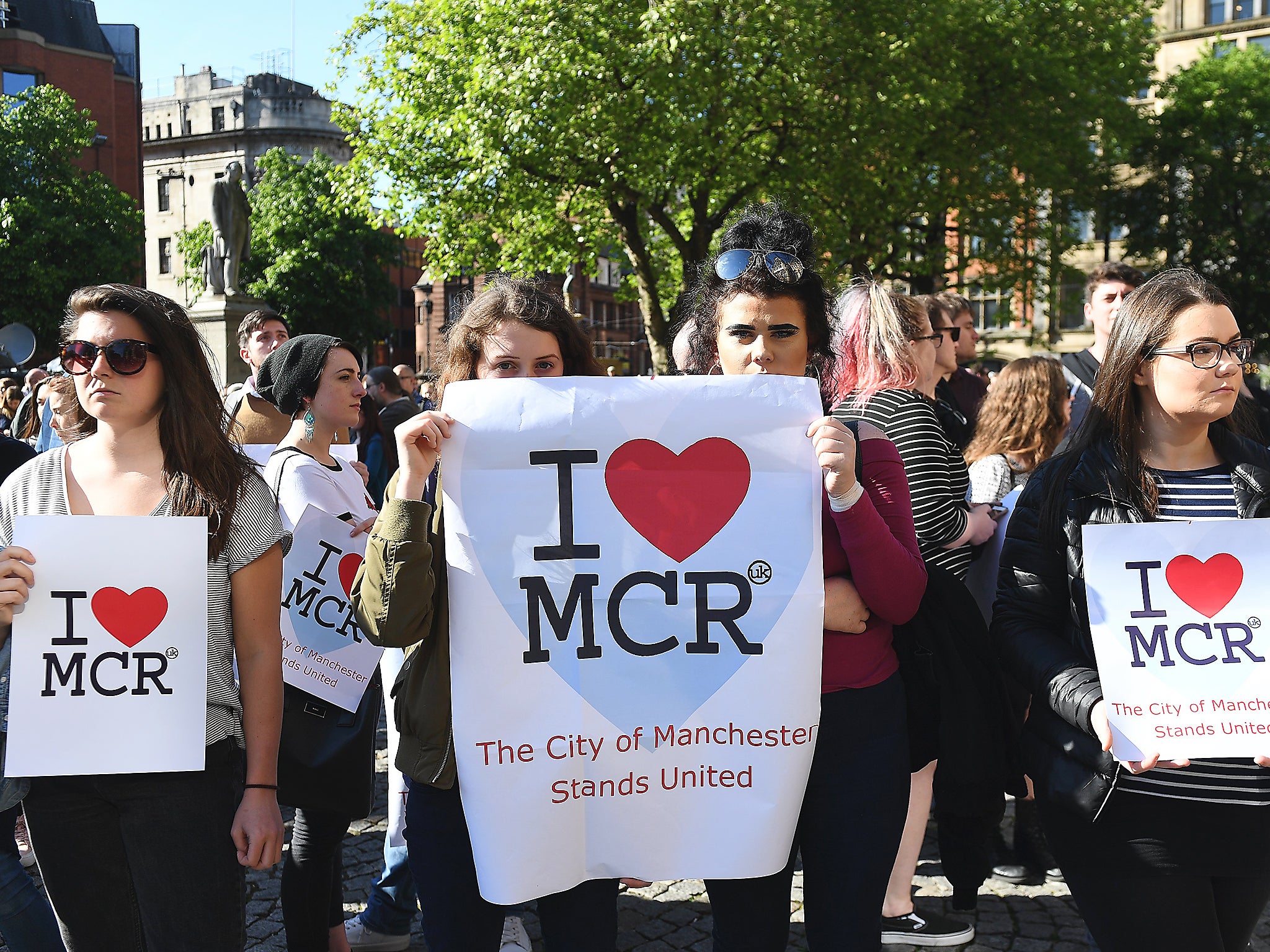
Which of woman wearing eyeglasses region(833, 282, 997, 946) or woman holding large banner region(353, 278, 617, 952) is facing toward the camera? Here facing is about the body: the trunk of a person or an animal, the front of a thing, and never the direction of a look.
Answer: the woman holding large banner

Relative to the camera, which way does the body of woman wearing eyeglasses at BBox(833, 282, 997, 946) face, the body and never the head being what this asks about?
to the viewer's right

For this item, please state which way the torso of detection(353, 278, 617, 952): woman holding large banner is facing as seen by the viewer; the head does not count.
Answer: toward the camera

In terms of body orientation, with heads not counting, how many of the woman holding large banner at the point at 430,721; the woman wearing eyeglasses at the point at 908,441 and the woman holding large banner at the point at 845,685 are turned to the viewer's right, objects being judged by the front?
1

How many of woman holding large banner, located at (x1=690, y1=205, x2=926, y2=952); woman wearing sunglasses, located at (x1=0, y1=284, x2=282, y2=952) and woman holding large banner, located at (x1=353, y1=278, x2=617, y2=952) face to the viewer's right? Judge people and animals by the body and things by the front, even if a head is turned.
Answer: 0

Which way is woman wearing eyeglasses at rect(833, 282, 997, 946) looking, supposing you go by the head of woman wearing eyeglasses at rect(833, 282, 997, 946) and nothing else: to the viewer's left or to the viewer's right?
to the viewer's right

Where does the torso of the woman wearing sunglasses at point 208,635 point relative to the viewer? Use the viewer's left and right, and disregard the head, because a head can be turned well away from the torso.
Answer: facing the viewer and to the left of the viewer

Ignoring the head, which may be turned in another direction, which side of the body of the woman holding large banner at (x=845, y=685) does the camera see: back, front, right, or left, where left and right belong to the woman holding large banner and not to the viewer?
front

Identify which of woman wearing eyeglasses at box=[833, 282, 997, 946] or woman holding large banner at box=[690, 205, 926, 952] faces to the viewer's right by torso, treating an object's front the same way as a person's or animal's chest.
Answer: the woman wearing eyeglasses

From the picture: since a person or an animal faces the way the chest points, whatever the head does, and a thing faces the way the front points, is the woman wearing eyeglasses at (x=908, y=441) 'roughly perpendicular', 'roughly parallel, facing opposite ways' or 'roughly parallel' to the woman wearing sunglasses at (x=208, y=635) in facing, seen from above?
roughly perpendicular

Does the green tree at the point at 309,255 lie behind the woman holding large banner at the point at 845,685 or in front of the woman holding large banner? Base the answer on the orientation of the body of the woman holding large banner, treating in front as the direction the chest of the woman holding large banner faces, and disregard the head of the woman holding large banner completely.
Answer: behind

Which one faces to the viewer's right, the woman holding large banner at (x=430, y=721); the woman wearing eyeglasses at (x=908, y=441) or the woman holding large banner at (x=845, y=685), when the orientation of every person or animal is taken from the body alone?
the woman wearing eyeglasses

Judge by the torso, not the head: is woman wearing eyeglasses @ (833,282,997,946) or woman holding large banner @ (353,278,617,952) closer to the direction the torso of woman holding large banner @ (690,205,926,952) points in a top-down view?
the woman holding large banner
